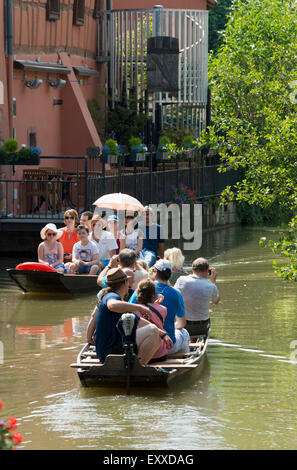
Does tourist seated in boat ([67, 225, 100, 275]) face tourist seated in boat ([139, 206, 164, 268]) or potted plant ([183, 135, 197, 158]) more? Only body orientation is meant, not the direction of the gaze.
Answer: the tourist seated in boat

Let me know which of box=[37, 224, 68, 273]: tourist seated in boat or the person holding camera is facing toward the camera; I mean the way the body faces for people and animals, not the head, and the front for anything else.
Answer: the tourist seated in boat

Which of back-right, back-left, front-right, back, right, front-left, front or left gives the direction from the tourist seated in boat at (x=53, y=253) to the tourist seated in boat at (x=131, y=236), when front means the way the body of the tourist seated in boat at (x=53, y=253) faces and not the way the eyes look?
back-left

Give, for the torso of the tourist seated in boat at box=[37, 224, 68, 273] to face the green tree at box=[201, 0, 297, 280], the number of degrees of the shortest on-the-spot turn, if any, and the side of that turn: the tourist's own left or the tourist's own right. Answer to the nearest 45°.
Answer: approximately 135° to the tourist's own left

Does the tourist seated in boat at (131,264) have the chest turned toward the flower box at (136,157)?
yes

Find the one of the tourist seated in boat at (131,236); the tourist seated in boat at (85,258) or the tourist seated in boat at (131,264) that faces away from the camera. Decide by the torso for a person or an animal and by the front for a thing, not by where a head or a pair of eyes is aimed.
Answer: the tourist seated in boat at (131,264)

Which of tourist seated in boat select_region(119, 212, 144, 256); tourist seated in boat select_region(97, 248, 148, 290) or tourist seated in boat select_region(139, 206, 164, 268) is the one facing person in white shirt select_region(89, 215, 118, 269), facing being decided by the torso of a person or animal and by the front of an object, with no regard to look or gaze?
tourist seated in boat select_region(97, 248, 148, 290)

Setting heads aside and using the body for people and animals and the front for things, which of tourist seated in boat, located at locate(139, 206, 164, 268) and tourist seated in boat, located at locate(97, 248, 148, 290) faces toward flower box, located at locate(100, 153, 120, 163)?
tourist seated in boat, located at locate(97, 248, 148, 290)

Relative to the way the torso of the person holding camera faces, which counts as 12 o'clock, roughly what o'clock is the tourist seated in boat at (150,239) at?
The tourist seated in boat is roughly at 10 o'clock from the person holding camera.

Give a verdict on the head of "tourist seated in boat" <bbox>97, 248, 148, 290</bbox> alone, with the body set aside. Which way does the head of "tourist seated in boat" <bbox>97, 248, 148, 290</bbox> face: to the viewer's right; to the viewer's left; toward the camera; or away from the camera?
away from the camera

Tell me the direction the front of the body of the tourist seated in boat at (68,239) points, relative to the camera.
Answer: toward the camera

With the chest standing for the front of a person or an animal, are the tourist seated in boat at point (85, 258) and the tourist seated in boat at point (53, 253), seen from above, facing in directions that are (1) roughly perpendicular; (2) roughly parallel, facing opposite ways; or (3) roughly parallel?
roughly parallel

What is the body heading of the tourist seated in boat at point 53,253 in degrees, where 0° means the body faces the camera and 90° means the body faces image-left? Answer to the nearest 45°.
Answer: approximately 0°

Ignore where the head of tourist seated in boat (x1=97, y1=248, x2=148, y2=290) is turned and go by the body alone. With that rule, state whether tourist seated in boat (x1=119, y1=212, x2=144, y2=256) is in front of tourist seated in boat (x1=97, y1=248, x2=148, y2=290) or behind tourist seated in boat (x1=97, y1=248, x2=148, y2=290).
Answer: in front

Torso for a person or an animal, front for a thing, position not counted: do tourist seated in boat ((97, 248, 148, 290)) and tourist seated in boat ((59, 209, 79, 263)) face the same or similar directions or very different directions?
very different directions

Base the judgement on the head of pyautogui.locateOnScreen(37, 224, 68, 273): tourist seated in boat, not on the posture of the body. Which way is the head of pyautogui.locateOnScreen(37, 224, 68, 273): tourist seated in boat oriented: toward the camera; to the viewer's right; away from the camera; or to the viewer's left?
toward the camera

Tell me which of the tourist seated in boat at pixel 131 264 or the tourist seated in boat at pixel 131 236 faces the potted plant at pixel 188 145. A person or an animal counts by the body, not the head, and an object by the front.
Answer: the tourist seated in boat at pixel 131 264

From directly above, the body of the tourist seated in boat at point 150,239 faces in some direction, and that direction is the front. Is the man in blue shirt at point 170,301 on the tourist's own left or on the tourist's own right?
on the tourist's own left

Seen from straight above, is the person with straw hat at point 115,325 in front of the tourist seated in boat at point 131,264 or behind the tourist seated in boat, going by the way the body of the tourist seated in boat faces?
behind

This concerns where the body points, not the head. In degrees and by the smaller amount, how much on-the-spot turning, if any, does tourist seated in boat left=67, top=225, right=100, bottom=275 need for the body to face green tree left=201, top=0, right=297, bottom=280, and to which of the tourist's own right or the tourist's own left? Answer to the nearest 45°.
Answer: approximately 135° to the tourist's own left
